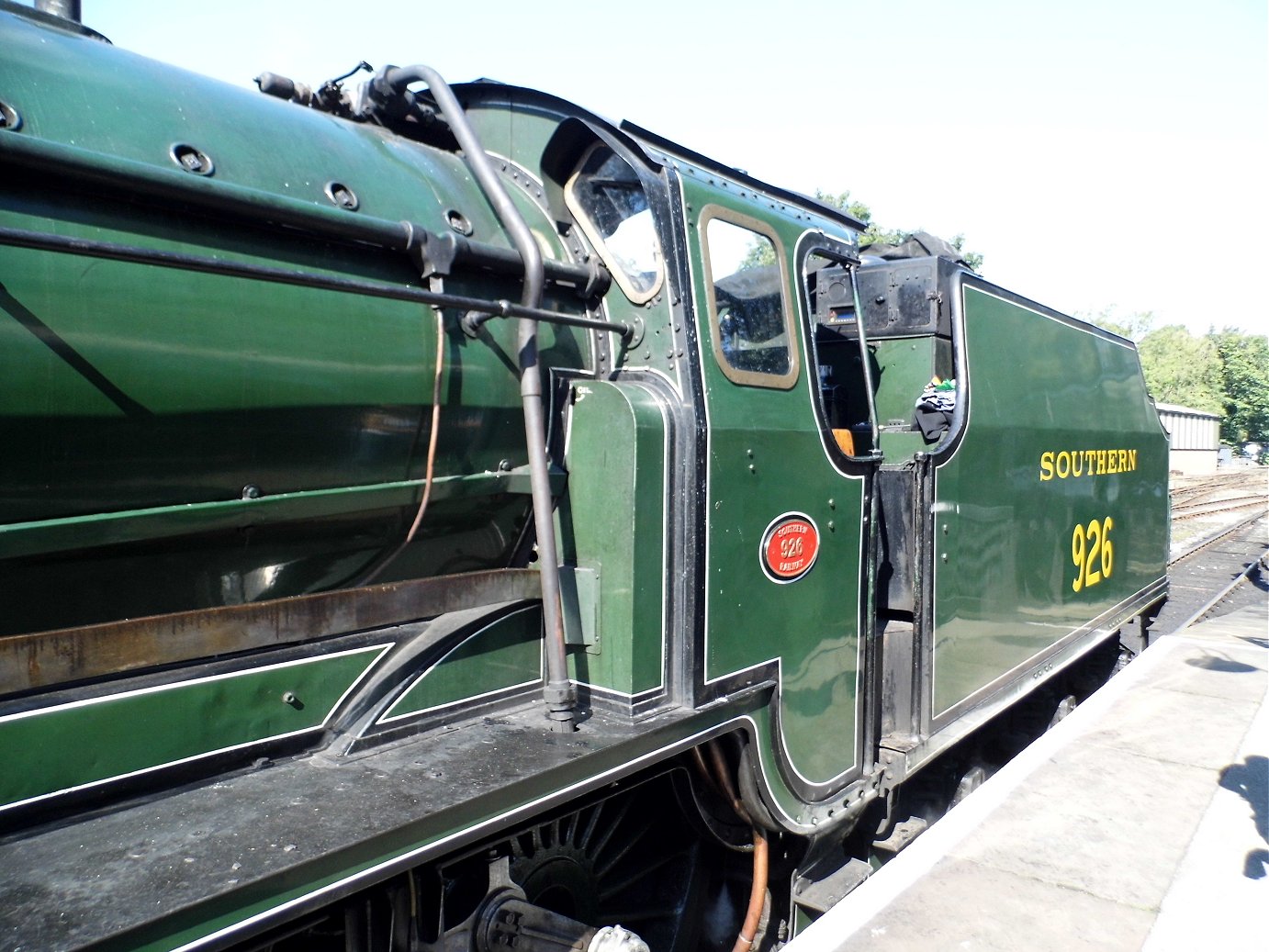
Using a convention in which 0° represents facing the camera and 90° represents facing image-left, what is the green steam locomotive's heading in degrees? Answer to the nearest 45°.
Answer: approximately 45°

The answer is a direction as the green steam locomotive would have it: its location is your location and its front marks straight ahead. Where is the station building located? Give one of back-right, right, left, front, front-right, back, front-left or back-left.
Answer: back
